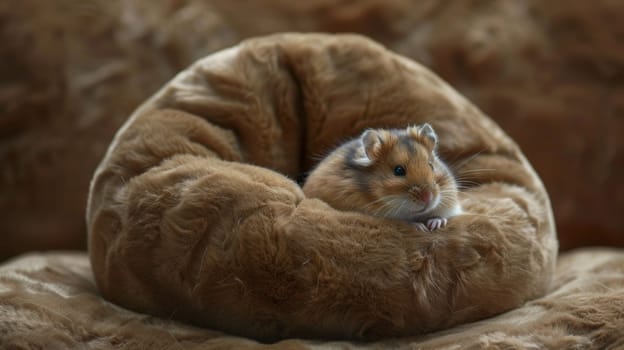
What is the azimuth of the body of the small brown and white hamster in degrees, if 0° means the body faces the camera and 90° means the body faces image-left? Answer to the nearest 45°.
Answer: approximately 315°

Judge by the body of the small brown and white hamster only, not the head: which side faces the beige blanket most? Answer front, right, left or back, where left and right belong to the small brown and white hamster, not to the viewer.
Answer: right
